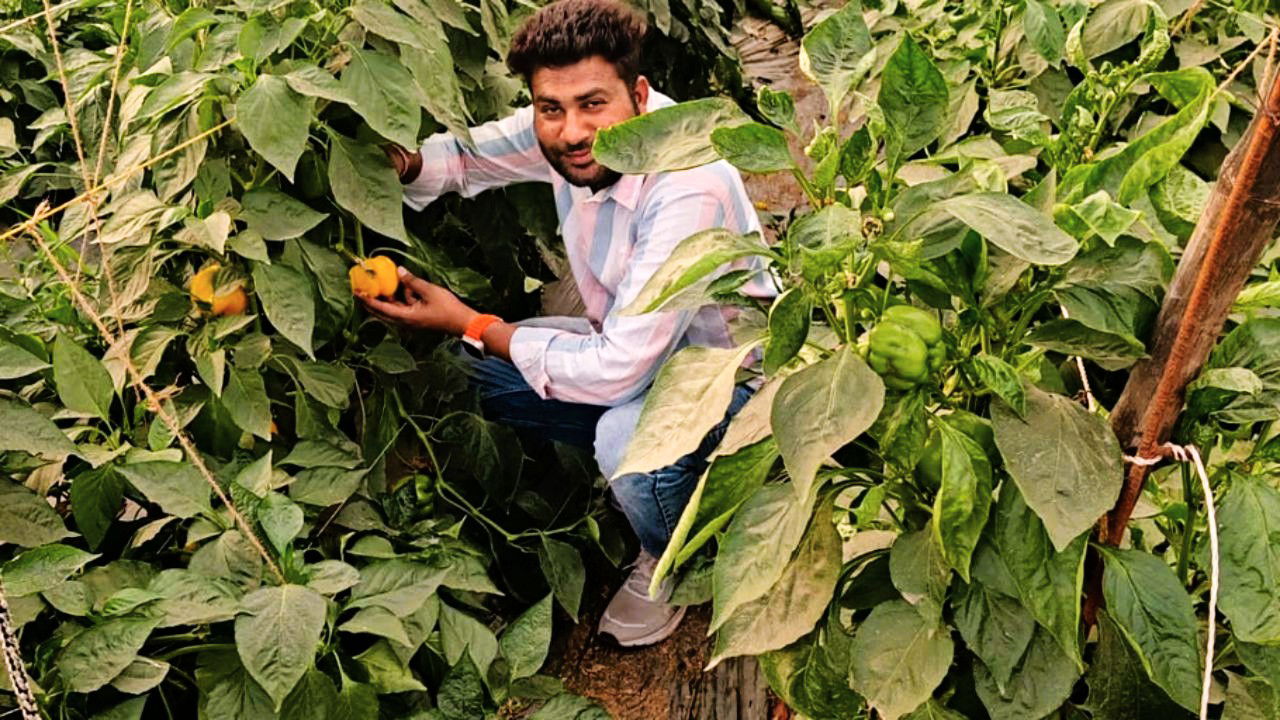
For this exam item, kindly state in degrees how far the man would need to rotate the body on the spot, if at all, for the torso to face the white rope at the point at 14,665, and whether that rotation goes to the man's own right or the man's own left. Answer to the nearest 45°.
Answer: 0° — they already face it

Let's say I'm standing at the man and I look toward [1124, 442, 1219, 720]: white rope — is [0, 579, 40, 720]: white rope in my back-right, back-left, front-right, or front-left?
front-right

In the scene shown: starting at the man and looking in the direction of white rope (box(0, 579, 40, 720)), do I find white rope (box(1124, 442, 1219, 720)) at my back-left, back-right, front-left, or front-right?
front-left

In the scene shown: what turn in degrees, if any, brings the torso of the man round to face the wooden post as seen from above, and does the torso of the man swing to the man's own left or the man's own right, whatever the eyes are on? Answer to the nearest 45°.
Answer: approximately 90° to the man's own left

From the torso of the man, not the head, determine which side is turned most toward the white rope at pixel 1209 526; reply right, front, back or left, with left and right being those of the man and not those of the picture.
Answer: left

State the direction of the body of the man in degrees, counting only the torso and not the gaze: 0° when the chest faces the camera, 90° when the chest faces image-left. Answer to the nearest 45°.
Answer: approximately 45°

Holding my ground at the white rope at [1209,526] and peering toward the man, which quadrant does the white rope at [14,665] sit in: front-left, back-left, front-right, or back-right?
front-left

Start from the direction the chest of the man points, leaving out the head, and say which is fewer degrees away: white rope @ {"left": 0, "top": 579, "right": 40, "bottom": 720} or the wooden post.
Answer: the white rope

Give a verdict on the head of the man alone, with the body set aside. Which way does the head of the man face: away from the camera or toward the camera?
toward the camera
